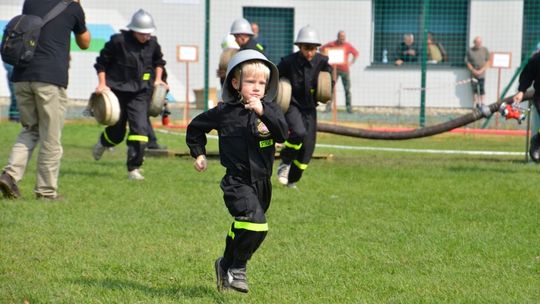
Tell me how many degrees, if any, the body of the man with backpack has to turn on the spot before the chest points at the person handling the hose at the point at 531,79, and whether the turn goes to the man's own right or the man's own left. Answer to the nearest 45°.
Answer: approximately 45° to the man's own right

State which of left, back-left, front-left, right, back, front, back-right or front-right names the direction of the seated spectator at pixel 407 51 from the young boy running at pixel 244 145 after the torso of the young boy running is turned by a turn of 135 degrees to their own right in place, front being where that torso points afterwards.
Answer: right

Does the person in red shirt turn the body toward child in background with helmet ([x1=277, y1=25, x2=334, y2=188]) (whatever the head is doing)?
yes

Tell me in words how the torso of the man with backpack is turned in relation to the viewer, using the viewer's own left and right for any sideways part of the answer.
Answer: facing away from the viewer and to the right of the viewer

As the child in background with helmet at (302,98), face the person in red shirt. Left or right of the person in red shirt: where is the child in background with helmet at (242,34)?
left

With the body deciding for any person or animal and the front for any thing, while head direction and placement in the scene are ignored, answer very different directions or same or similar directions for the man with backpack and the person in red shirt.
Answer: very different directions

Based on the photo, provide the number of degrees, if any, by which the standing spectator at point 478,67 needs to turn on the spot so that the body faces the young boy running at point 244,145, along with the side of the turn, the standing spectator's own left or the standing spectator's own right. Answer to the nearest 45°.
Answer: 0° — they already face them

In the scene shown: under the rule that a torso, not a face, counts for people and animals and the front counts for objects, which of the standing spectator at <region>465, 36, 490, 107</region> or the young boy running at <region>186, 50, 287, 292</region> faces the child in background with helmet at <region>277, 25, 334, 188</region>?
the standing spectator

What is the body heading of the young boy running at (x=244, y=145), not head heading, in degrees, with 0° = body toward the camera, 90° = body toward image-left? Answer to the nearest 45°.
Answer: approximately 315°

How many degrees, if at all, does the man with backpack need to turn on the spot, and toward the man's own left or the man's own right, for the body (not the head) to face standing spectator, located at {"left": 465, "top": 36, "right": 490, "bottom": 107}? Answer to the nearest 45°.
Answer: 0° — they already face them

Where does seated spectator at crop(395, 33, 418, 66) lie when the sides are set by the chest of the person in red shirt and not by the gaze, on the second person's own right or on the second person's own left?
on the second person's own left
